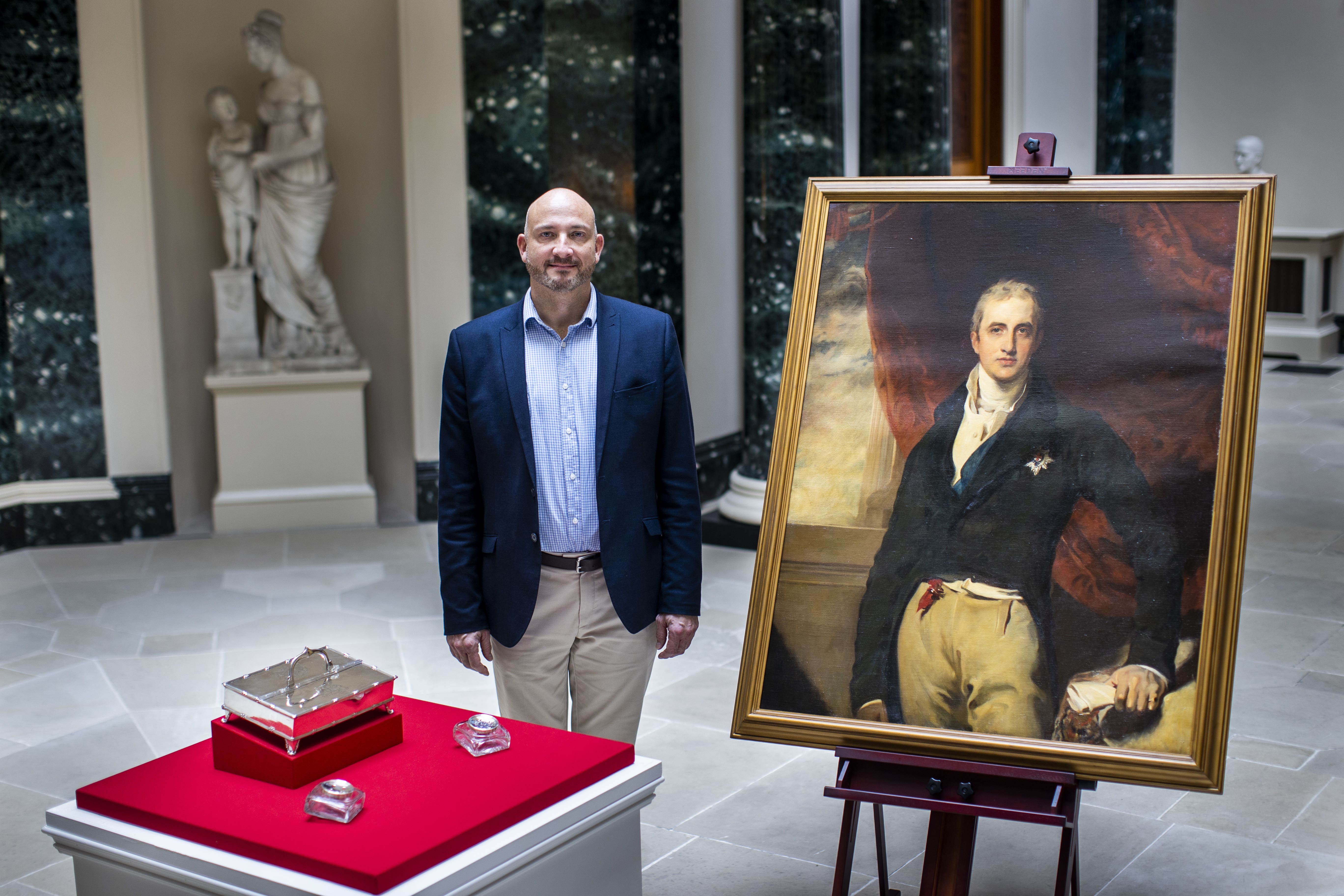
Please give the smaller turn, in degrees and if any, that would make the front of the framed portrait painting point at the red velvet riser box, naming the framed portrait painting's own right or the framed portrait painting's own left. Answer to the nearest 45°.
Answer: approximately 45° to the framed portrait painting's own right

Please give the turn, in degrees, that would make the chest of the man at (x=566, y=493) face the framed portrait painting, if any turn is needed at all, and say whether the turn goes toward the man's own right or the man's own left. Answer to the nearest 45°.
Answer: approximately 45° to the man's own left

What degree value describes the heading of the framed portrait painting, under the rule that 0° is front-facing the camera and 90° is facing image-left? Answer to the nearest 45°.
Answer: approximately 0°

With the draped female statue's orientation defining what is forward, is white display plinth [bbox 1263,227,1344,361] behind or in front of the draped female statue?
behind

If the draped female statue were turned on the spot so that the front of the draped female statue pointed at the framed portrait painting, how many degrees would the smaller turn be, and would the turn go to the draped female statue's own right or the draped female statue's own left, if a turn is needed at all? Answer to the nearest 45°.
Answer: approximately 45° to the draped female statue's own left

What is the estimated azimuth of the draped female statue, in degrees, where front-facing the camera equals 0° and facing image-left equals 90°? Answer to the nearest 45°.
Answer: approximately 45°

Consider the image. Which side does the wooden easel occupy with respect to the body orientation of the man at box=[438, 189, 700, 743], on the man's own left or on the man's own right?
on the man's own left

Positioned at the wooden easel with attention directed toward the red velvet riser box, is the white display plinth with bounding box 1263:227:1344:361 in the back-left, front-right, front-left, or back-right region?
back-right

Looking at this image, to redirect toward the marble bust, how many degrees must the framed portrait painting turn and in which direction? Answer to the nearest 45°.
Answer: approximately 180°
